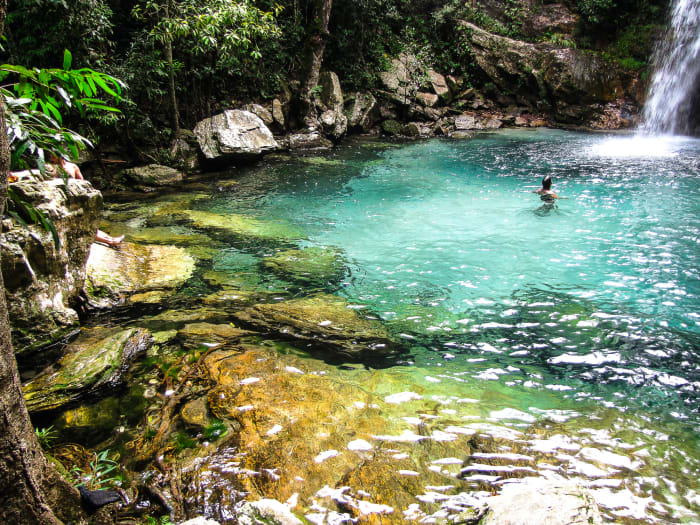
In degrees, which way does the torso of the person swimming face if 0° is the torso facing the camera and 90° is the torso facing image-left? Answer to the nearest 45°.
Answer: approximately 180°

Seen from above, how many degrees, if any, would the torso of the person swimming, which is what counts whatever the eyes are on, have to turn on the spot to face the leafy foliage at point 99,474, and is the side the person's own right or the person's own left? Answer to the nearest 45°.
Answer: approximately 180°

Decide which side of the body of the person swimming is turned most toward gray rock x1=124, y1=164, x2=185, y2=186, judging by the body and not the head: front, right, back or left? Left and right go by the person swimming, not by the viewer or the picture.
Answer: left

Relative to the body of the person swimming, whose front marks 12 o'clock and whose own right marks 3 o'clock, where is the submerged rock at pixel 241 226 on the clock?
The submerged rock is roughly at 8 o'clock from the person swimming.

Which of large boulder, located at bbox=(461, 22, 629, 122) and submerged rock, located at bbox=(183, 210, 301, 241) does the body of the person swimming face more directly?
the large boulder

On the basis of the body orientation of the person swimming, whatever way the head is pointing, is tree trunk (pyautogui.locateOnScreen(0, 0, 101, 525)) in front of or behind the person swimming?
behind

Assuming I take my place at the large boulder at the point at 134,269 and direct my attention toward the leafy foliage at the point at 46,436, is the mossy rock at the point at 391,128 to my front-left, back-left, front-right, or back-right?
back-left

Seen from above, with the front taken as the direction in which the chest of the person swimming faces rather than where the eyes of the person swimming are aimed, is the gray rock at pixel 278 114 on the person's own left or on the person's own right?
on the person's own left

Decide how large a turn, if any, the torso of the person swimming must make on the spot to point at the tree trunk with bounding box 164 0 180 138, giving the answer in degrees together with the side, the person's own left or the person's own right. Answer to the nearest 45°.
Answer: approximately 90° to the person's own left

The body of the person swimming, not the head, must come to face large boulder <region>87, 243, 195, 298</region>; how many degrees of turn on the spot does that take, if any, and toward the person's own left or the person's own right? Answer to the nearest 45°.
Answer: approximately 135° to the person's own left
